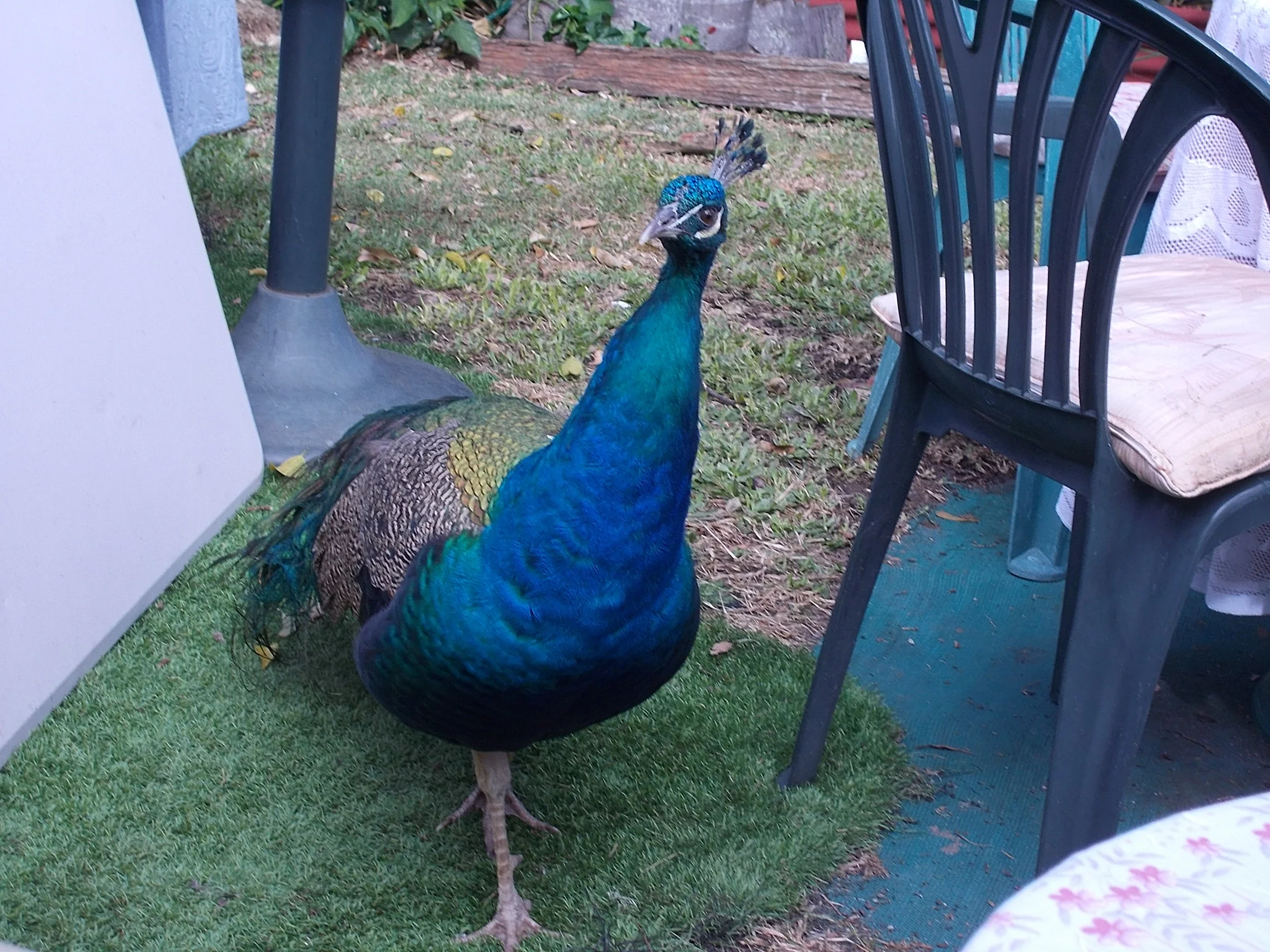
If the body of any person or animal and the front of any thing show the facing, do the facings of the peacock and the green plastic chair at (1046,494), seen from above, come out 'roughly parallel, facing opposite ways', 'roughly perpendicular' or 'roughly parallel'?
roughly perpendicular

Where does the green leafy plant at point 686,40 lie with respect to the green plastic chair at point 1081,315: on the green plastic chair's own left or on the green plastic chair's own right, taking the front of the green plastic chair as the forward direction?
on the green plastic chair's own left

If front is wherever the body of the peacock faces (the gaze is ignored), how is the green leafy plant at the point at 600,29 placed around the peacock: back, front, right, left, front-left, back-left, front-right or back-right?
back-left

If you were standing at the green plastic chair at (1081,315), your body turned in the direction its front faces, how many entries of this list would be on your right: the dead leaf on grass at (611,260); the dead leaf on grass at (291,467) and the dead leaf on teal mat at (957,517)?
0

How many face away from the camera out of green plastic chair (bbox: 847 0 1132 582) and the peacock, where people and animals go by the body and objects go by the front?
0

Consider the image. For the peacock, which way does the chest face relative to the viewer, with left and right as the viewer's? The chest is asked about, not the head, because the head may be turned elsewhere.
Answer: facing the viewer and to the right of the viewer

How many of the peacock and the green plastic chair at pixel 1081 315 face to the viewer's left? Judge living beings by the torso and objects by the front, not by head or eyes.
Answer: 0

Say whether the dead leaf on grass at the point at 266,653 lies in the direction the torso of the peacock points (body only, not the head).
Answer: no

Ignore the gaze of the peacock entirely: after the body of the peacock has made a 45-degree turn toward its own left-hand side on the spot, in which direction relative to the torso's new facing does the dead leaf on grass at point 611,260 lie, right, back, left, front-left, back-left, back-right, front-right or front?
left

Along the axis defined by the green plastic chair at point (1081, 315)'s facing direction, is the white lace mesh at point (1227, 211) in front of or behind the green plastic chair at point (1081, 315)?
in front

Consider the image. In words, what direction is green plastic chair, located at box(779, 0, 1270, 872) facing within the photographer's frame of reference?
facing away from the viewer and to the right of the viewer

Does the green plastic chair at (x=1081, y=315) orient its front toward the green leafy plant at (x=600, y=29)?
no

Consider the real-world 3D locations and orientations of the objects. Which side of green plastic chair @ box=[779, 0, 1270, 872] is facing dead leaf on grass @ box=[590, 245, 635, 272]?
left

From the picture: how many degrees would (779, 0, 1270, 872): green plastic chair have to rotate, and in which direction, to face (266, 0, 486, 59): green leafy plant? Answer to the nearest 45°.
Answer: approximately 90° to its left

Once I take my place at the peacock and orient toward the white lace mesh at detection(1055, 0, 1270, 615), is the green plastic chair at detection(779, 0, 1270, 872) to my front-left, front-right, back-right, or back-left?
front-right

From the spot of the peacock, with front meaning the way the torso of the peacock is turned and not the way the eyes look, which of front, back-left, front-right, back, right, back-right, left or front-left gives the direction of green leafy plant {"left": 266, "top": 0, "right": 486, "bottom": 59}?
back-left
